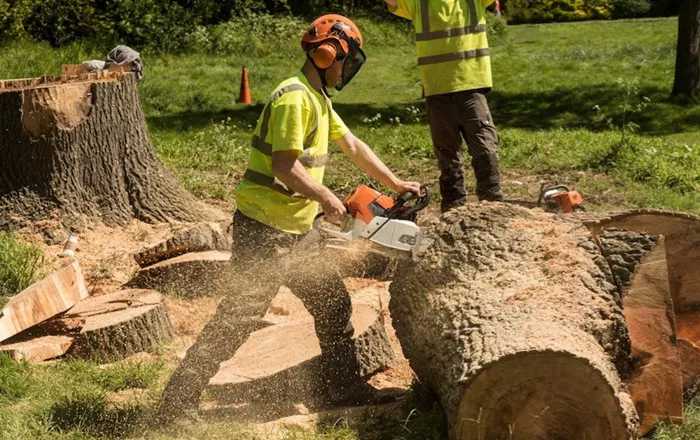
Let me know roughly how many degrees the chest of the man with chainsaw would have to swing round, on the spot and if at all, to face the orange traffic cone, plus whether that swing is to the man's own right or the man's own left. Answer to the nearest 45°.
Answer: approximately 90° to the man's own left

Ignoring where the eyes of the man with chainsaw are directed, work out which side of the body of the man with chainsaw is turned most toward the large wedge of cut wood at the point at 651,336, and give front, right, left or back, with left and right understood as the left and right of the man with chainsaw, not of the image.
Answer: front

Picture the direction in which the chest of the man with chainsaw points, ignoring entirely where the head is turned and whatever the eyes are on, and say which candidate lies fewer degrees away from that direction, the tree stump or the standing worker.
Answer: the standing worker

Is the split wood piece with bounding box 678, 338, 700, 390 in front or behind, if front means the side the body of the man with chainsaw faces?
in front

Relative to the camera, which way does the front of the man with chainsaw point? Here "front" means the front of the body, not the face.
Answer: to the viewer's right

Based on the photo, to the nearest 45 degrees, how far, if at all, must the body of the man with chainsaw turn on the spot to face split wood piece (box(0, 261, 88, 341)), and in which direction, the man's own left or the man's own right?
approximately 135° to the man's own left

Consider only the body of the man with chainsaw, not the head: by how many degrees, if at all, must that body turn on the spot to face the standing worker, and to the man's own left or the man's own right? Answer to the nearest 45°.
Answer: approximately 45° to the man's own left

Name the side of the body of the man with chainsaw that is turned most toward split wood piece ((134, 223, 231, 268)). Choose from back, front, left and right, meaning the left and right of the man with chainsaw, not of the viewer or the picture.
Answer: left

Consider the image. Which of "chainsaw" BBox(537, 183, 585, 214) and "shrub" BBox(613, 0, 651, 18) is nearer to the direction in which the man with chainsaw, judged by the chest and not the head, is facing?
the chainsaw

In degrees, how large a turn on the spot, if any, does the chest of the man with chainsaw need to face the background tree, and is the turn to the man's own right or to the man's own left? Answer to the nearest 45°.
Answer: approximately 45° to the man's own left

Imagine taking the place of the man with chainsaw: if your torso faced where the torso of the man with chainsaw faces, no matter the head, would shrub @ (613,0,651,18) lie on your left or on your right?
on your left

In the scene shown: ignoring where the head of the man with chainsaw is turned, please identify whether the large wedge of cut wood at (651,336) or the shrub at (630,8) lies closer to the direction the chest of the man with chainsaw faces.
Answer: the large wedge of cut wood

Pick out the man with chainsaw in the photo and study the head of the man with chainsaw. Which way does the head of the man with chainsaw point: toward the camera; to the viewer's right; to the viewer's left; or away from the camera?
to the viewer's right

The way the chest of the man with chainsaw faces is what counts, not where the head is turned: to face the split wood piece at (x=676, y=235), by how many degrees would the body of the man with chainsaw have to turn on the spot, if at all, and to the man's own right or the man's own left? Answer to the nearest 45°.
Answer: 0° — they already face it

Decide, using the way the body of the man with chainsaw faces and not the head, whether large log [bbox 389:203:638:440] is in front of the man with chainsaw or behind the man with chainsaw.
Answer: in front

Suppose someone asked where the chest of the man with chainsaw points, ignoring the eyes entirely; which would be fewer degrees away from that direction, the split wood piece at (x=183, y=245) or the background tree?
the background tree
